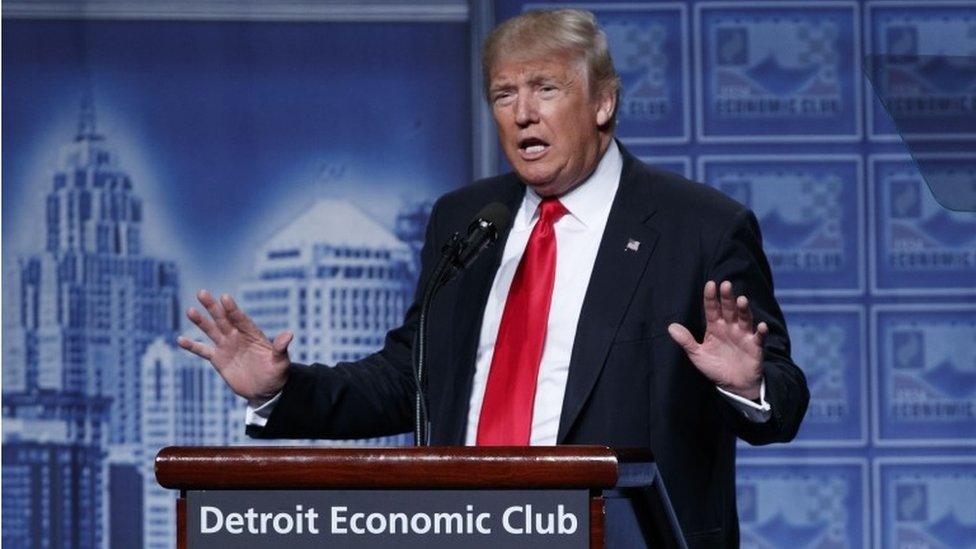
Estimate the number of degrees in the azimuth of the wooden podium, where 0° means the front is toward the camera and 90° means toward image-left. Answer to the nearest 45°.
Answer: approximately 0°

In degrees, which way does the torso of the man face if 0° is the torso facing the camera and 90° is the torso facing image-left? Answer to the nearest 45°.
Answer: approximately 45°

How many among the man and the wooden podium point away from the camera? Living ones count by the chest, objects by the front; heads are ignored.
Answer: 0
